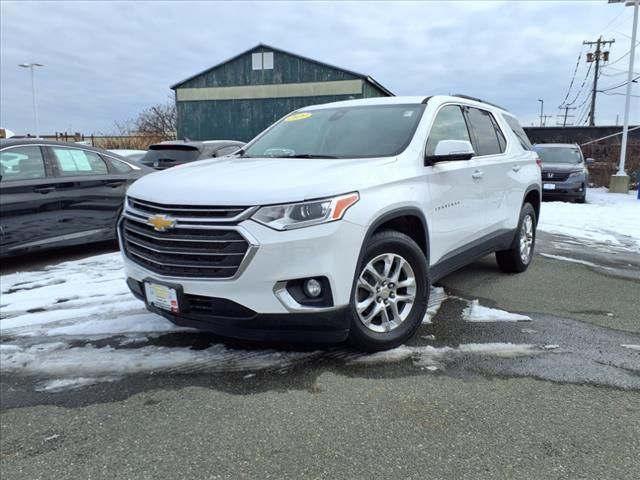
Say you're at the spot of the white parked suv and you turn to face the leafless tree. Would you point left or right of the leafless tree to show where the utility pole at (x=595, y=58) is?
right

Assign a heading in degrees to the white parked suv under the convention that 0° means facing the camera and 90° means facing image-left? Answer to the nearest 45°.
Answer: approximately 45°

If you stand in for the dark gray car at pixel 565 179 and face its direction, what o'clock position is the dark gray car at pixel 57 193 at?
the dark gray car at pixel 57 193 is roughly at 1 o'clock from the dark gray car at pixel 565 179.

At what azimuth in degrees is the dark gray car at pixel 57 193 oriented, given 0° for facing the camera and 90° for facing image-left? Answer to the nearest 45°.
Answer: approximately 45°

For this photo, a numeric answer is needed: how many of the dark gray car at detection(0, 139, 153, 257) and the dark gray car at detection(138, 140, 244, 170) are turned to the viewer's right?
0

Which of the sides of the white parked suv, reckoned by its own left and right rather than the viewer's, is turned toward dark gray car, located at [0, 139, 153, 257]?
right

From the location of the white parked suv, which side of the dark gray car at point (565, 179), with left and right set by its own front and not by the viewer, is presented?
front

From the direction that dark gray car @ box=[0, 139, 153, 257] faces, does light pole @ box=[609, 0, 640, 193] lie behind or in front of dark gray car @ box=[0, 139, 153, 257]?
behind

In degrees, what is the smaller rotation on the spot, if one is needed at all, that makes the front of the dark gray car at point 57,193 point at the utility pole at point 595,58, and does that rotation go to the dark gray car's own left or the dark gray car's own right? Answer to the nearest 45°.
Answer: approximately 180°
